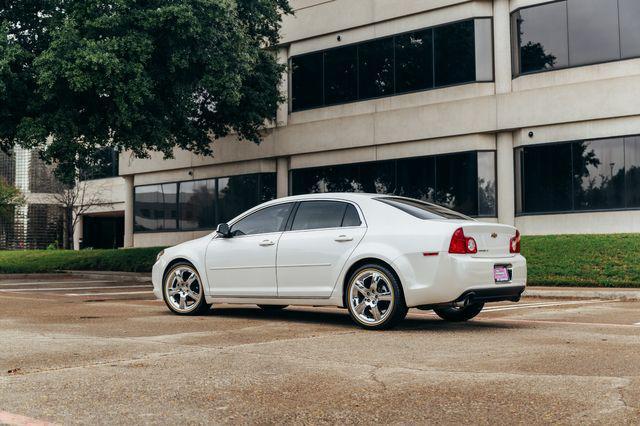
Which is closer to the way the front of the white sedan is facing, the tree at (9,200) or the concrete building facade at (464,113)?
the tree

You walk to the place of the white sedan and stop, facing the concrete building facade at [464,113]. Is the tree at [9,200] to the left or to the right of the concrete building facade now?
left

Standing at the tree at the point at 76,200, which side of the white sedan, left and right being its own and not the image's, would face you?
front

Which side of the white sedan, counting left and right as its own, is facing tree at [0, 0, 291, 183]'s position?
front

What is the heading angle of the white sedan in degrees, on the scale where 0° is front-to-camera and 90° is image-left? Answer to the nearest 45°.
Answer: approximately 135°

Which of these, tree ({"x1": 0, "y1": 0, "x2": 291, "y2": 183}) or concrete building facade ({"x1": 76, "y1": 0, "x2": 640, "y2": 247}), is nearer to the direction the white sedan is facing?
the tree

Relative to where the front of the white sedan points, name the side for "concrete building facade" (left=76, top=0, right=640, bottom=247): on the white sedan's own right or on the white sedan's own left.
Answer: on the white sedan's own right

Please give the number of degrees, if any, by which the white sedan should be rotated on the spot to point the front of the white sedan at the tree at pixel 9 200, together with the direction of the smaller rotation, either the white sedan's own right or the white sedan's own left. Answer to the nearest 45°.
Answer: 0° — it already faces it

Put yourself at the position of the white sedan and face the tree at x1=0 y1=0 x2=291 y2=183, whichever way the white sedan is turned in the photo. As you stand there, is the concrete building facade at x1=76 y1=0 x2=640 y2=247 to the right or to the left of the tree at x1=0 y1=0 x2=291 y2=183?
right

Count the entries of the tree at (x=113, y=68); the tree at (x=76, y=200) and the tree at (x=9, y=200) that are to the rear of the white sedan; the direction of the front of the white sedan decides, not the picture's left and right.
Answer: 0
